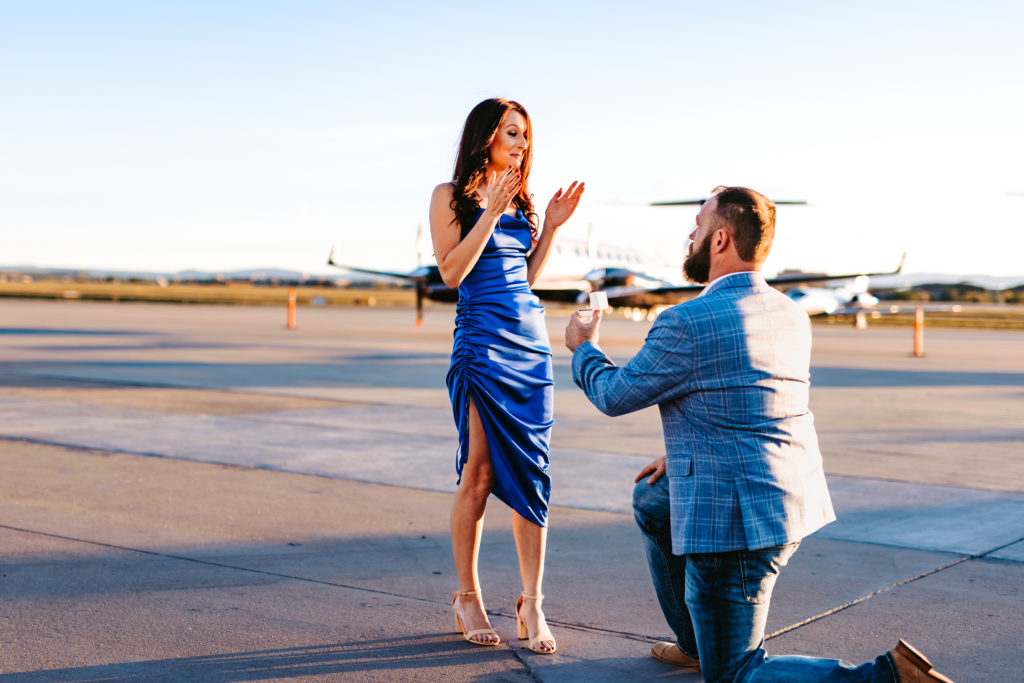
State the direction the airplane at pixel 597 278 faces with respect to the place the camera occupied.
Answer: facing the viewer and to the left of the viewer

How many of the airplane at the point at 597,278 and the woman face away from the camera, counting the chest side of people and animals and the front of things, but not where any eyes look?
0

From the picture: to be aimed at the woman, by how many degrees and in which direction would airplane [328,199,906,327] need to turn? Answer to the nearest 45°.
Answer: approximately 45° to its left

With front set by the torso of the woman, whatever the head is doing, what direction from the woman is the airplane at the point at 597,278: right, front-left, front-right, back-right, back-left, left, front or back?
back-left

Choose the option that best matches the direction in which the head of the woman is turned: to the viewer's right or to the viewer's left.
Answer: to the viewer's right
